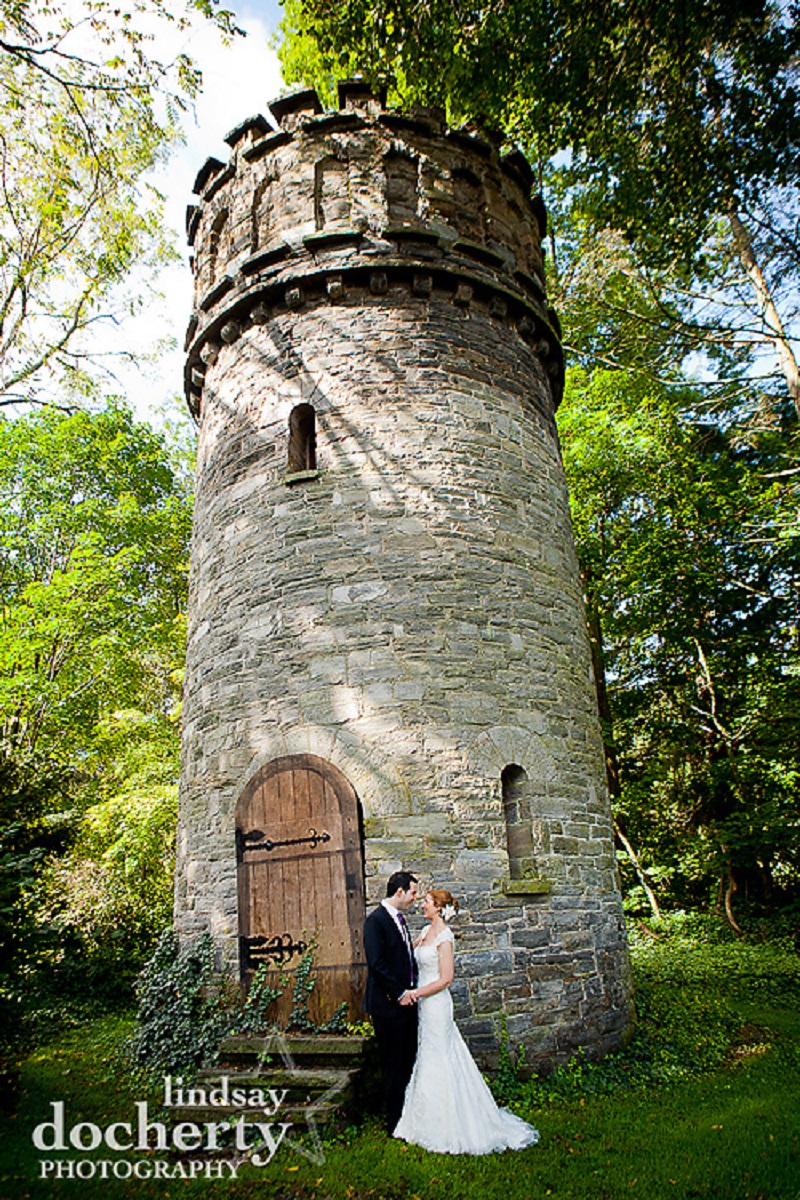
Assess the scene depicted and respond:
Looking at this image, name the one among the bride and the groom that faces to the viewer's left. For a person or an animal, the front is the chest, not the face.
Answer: the bride

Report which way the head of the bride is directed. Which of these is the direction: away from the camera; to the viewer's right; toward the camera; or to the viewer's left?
to the viewer's left

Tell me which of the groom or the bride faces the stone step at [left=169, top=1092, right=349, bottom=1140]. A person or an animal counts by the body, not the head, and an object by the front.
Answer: the bride

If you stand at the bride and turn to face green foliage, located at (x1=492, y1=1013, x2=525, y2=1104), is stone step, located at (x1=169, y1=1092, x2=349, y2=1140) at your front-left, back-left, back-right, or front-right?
back-left

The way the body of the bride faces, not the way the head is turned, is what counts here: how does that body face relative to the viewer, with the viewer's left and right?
facing to the left of the viewer

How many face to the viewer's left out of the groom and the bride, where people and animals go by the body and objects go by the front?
1

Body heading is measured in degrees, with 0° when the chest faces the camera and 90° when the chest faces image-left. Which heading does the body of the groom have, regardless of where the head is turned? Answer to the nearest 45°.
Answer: approximately 315°

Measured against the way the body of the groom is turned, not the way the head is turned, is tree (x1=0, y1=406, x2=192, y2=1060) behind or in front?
behind

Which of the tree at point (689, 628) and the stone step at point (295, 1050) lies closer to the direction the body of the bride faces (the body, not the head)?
the stone step

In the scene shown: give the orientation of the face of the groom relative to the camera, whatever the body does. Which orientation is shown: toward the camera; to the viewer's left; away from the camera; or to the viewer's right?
to the viewer's right

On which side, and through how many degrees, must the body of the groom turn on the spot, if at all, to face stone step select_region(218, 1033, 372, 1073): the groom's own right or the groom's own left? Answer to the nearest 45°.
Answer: approximately 180°
